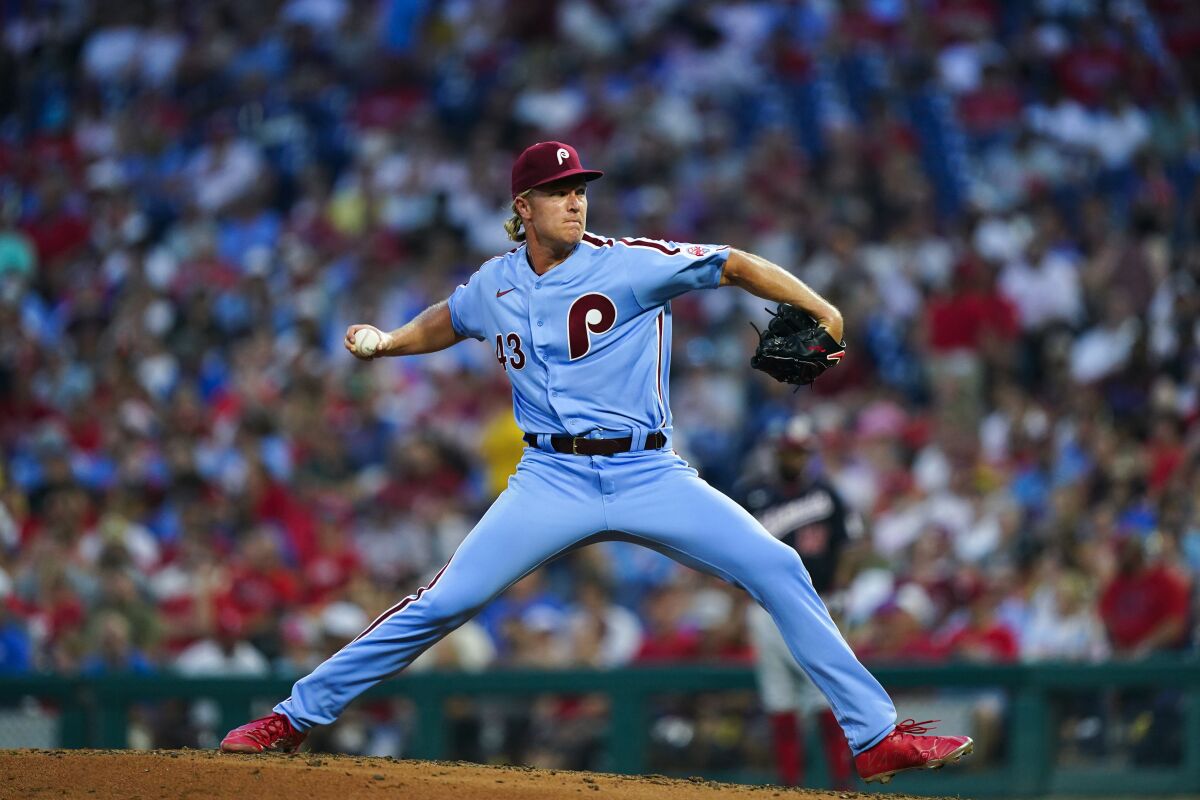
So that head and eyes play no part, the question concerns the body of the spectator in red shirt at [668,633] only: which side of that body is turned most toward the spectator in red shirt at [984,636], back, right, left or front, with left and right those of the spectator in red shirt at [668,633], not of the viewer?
left

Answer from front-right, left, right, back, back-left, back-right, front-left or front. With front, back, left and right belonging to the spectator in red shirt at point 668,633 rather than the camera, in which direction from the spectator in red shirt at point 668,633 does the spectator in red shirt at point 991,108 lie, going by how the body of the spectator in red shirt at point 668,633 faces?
back-left

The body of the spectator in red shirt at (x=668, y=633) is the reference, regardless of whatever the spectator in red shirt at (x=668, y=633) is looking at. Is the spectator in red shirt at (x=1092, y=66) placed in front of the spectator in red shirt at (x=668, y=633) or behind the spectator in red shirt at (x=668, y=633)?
behind

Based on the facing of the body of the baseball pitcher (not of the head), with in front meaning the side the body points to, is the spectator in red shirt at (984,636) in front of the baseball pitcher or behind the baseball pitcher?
behind

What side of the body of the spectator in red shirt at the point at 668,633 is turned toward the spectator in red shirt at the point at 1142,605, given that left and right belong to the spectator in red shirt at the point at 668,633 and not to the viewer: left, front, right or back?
left

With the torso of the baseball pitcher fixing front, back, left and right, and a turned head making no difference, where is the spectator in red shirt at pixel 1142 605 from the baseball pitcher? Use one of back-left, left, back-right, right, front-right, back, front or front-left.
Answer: back-left

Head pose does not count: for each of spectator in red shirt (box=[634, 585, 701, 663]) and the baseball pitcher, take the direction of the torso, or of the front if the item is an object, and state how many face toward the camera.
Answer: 2

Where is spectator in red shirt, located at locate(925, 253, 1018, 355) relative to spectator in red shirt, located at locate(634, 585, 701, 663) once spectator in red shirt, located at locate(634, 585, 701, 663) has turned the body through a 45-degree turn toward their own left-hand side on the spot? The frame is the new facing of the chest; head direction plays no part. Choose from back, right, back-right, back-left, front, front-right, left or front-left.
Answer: left

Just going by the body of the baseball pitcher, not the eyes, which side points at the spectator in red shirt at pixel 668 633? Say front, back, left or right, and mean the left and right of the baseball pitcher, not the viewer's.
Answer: back

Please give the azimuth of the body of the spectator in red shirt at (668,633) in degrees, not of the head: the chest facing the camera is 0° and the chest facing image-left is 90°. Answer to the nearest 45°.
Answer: approximately 0°

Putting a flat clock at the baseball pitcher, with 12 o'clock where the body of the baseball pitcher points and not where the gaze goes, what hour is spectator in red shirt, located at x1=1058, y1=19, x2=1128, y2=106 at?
The spectator in red shirt is roughly at 7 o'clock from the baseball pitcher.
